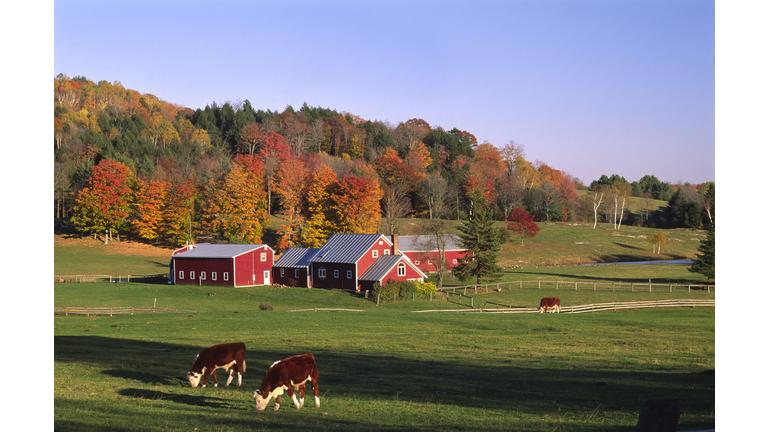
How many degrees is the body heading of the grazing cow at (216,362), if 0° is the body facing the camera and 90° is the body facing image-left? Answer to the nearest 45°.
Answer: approximately 90°

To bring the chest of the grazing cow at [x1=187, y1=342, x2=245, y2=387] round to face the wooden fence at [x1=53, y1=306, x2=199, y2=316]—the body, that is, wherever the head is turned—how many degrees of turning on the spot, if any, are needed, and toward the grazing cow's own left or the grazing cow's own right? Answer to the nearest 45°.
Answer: approximately 90° to the grazing cow's own right

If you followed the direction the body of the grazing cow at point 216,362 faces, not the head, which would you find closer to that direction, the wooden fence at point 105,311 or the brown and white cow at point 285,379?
the wooden fence

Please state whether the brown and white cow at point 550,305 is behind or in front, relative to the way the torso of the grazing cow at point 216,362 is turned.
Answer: behind

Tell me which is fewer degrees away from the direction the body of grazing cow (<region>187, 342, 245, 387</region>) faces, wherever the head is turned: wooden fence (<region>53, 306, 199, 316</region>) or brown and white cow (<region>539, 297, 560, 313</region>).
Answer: the wooden fence

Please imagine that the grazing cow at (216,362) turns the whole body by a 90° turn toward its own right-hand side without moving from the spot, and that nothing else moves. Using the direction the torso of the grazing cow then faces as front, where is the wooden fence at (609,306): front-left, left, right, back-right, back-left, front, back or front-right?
front-right

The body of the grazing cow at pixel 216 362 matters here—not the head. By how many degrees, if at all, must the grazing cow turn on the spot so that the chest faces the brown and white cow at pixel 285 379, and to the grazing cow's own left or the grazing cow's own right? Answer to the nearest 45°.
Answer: approximately 135° to the grazing cow's own left

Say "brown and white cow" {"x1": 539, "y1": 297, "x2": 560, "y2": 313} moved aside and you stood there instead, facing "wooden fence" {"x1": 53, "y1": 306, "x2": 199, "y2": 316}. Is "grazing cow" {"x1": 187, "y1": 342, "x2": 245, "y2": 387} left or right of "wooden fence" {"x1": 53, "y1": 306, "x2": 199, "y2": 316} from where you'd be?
left
